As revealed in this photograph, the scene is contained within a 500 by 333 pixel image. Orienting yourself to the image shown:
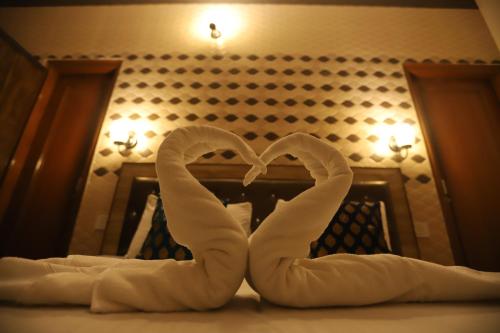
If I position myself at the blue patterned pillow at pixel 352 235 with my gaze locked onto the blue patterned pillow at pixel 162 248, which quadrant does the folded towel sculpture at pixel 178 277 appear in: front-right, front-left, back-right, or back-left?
front-left

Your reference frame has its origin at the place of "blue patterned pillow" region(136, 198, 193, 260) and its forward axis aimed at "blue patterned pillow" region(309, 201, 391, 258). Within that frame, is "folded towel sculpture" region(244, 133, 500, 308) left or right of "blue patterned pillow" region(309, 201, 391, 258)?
right

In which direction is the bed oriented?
toward the camera
